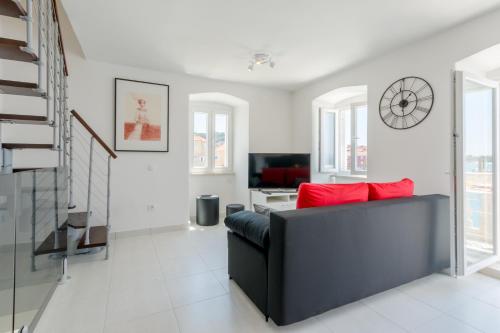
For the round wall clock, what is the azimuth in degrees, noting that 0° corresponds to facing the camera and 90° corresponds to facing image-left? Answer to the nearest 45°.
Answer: approximately 45°

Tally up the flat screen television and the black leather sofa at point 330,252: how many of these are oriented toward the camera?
1

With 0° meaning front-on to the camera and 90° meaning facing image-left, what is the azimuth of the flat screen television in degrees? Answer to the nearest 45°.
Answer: approximately 0°

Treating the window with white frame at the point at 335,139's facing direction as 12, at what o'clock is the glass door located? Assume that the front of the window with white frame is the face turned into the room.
The glass door is roughly at 9 o'clock from the window with white frame.

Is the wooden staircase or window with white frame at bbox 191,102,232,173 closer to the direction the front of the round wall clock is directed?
the wooden staircase

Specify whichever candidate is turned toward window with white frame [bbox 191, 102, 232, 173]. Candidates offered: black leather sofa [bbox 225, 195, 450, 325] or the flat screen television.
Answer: the black leather sofa

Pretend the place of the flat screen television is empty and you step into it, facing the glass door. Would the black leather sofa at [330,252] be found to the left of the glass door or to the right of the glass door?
right

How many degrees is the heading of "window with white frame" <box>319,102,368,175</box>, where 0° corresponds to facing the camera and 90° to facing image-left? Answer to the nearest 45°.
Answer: approximately 45°

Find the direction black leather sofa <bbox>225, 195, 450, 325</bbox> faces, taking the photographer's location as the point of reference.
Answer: facing away from the viewer and to the left of the viewer
